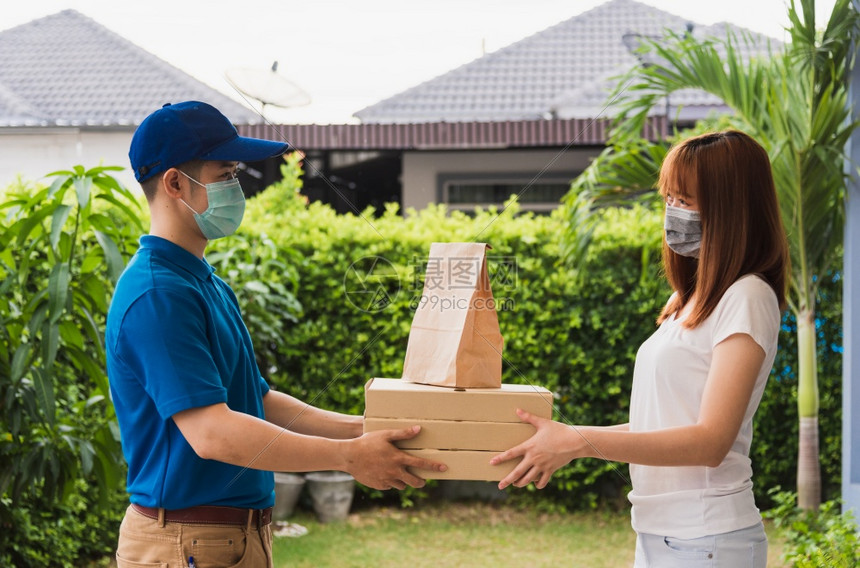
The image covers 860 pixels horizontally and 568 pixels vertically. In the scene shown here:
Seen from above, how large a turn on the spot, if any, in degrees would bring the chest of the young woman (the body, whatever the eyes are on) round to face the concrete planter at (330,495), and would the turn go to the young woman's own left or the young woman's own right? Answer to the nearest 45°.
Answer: approximately 45° to the young woman's own right

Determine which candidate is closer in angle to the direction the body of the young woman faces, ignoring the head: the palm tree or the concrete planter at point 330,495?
the concrete planter

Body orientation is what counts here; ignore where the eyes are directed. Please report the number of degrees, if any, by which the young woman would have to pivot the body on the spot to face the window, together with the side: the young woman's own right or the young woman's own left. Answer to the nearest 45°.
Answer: approximately 90° to the young woman's own right

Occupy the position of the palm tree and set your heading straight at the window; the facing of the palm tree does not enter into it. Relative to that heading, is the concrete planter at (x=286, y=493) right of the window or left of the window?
left

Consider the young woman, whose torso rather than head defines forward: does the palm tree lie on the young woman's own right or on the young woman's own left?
on the young woman's own right

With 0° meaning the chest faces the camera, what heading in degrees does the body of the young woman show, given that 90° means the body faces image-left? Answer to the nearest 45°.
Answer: approximately 90°

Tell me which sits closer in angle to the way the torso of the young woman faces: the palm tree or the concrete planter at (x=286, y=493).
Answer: the concrete planter

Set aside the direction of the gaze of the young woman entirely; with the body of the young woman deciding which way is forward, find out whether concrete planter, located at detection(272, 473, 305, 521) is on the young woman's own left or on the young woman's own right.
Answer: on the young woman's own right
